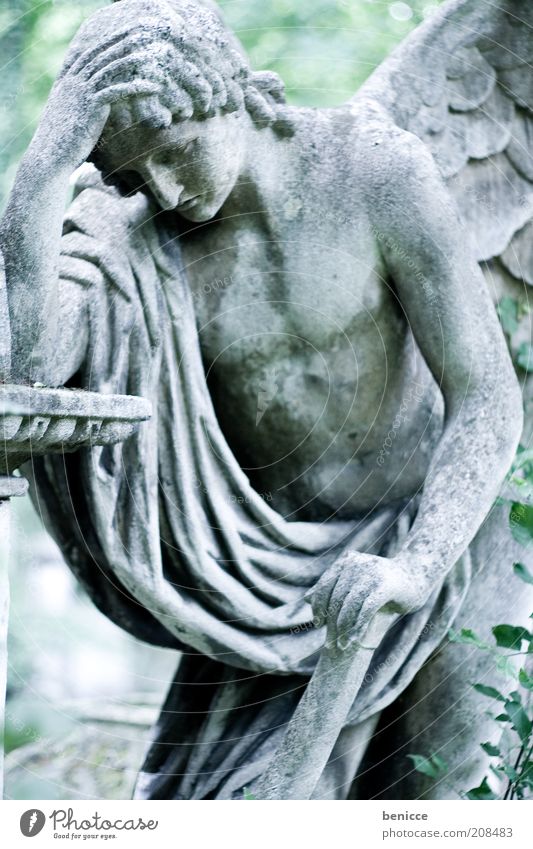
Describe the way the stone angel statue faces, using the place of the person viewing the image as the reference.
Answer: facing the viewer and to the left of the viewer
